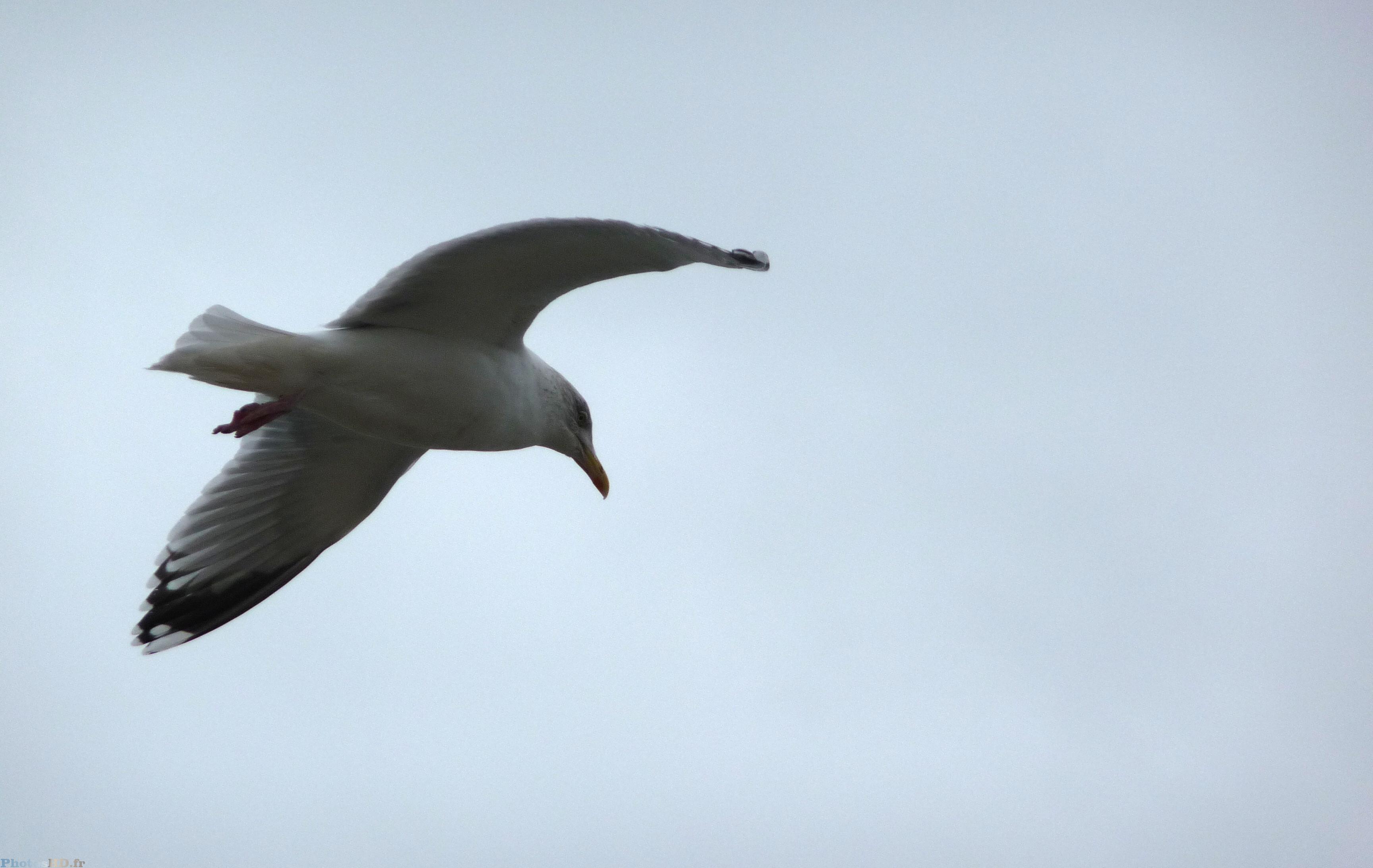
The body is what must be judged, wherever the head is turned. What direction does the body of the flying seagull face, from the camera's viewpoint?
to the viewer's right
